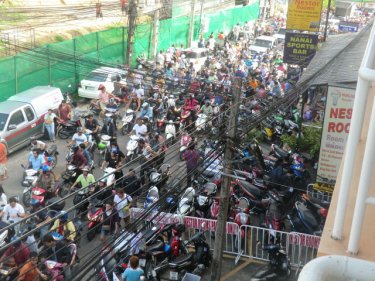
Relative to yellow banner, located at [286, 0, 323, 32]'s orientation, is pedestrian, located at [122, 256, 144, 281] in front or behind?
in front

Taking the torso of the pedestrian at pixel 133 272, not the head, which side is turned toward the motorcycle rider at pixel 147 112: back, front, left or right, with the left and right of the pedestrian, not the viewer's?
front

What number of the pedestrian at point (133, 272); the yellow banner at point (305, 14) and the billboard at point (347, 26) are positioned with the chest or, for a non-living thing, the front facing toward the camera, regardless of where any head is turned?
2

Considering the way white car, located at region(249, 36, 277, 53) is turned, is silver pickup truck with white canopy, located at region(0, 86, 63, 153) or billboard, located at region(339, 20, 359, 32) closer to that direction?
the silver pickup truck with white canopy

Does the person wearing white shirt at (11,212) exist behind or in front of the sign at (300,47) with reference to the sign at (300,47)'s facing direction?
in front

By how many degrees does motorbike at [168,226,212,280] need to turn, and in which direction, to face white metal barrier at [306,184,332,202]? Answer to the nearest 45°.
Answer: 0° — it already faces it
